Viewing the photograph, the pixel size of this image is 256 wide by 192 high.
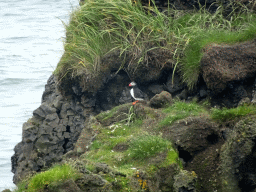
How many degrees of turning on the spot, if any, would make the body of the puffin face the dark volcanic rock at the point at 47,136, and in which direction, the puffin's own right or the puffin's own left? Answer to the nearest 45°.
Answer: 0° — it already faces it

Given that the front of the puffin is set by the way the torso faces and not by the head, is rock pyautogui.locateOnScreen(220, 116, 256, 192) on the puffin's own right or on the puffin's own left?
on the puffin's own left

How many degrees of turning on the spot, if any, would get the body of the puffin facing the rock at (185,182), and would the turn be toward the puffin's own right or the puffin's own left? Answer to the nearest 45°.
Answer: approximately 90° to the puffin's own left

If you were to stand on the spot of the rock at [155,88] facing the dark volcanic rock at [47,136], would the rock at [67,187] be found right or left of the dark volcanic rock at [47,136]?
left

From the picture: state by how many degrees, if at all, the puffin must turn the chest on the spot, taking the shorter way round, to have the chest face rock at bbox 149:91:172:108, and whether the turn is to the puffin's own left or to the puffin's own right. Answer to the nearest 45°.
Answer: approximately 135° to the puffin's own left

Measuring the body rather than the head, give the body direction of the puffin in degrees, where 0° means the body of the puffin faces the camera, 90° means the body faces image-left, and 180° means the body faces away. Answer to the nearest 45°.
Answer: approximately 90°

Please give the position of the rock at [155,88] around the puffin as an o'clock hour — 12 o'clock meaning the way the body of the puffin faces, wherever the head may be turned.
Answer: The rock is roughly at 4 o'clock from the puffin.

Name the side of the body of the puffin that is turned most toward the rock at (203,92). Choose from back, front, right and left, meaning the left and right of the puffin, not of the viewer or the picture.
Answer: back

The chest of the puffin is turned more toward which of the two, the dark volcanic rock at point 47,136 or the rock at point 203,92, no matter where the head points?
the dark volcanic rock
